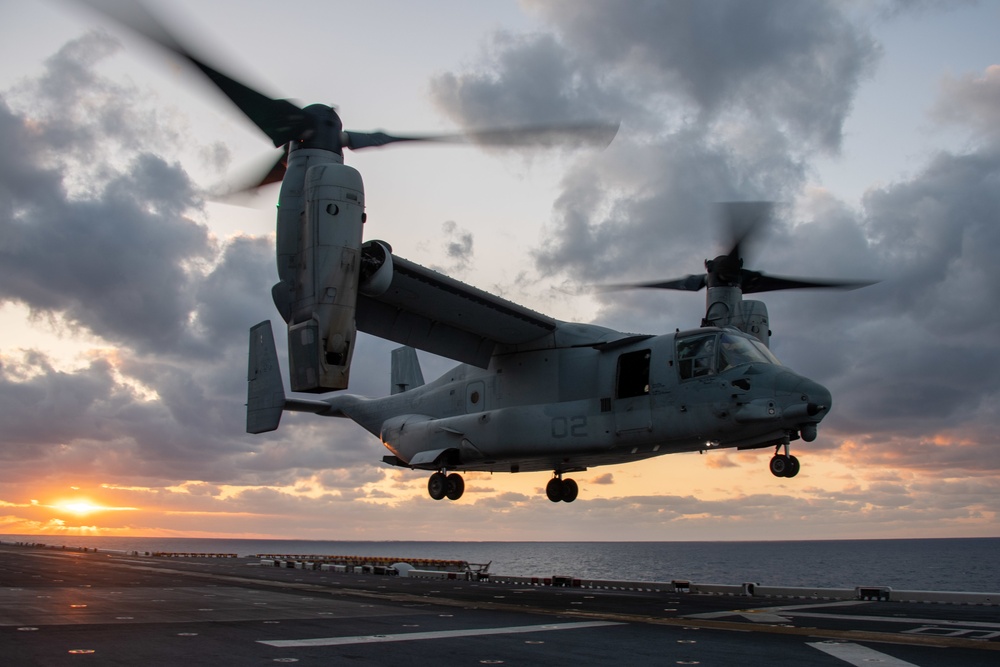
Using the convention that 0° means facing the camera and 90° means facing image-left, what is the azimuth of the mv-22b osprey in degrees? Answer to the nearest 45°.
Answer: approximately 315°
